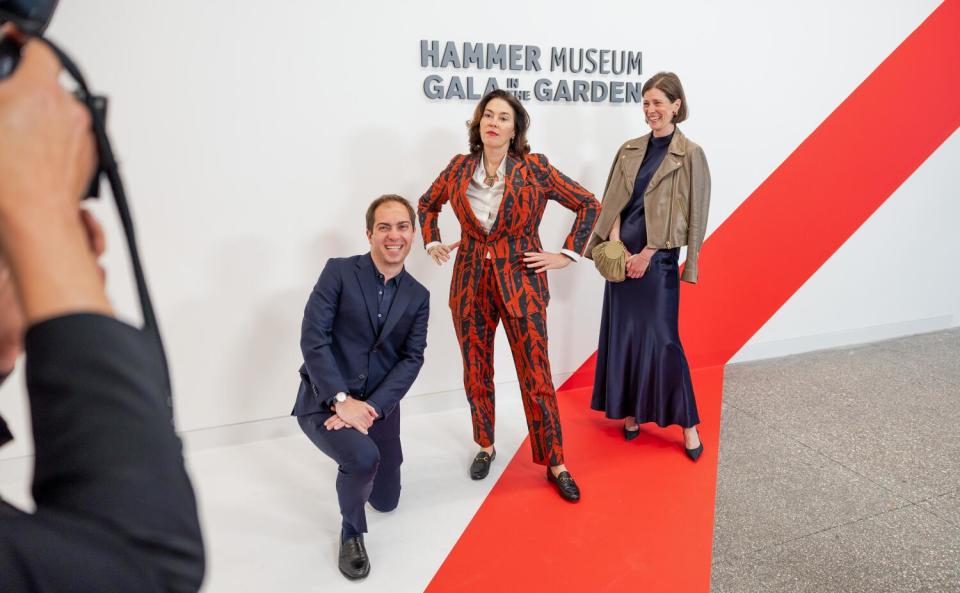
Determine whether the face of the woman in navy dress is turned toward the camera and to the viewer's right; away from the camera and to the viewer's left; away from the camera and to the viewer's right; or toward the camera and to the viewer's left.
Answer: toward the camera and to the viewer's left

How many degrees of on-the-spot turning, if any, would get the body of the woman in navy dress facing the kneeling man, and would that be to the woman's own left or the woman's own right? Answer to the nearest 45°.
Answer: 0° — they already face them

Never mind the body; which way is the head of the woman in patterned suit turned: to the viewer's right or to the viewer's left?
to the viewer's left

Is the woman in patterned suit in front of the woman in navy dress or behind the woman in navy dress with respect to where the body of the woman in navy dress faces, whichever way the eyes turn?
in front

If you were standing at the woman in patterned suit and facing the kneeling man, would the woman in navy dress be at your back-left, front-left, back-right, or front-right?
back-left
